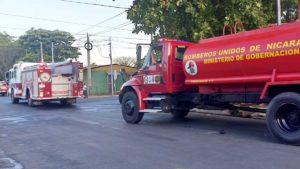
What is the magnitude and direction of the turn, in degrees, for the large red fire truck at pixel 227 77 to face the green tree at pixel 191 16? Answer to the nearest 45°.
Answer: approximately 45° to its right

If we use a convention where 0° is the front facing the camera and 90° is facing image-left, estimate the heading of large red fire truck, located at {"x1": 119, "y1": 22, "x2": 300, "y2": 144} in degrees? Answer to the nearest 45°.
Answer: approximately 135°

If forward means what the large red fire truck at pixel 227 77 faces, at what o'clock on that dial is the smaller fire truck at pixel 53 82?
The smaller fire truck is roughly at 12 o'clock from the large red fire truck.
